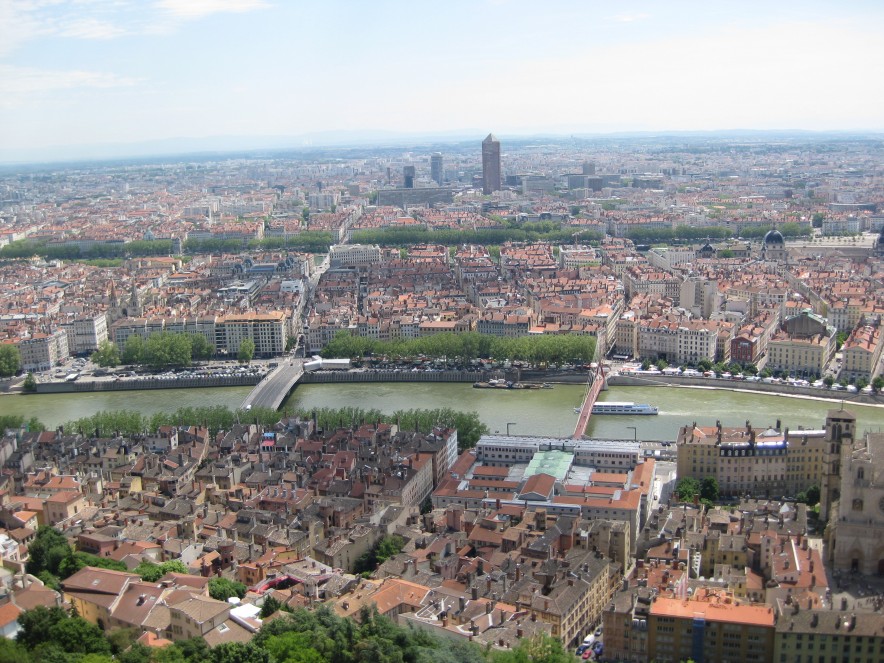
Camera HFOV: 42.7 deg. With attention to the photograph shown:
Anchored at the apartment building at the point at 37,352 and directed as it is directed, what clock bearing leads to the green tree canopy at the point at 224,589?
The green tree canopy is roughly at 12 o'clock from the apartment building.

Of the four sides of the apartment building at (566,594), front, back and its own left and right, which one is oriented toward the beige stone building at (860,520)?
left

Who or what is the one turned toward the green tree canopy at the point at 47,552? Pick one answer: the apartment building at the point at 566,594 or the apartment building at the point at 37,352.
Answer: the apartment building at the point at 37,352

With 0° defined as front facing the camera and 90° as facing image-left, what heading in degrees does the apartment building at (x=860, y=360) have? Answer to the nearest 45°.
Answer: approximately 0°

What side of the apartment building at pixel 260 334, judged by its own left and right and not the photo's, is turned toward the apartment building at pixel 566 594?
front

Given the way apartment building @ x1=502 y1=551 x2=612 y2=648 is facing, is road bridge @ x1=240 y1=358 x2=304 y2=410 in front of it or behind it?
behind

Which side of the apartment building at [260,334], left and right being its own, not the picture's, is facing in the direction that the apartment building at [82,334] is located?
right

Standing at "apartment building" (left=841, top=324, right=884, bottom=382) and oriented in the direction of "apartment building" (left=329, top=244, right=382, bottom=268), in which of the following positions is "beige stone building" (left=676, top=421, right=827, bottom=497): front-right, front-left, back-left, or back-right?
back-left

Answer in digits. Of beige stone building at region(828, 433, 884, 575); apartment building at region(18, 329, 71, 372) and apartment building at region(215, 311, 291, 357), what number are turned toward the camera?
3

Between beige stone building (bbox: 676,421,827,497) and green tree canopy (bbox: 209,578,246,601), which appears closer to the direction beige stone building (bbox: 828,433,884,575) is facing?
the green tree canopy

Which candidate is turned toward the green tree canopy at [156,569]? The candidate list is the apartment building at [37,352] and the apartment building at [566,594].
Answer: the apartment building at [37,352]

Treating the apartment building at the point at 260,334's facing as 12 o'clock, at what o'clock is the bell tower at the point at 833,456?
The bell tower is roughly at 11 o'clock from the apartment building.

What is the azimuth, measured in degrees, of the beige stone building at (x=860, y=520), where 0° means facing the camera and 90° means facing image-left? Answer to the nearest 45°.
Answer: approximately 0°
